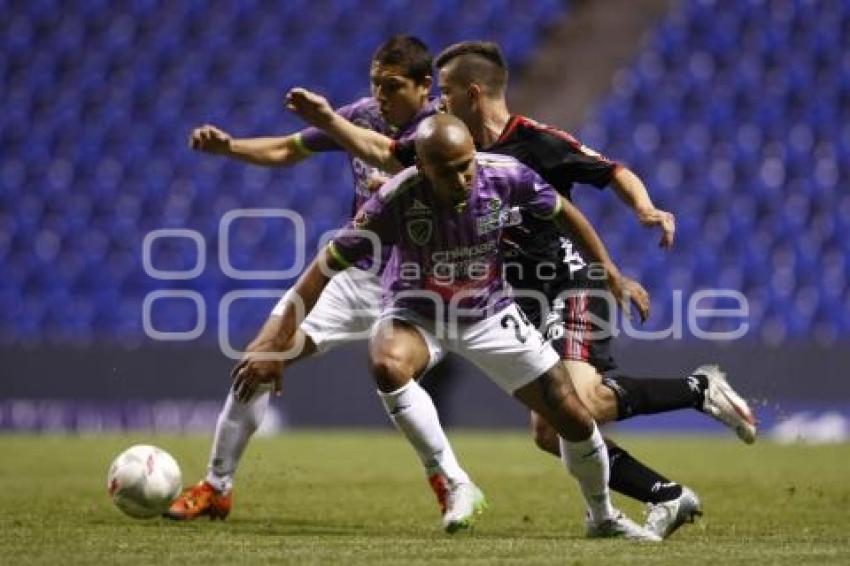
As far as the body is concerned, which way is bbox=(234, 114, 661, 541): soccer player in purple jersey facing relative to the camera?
toward the camera

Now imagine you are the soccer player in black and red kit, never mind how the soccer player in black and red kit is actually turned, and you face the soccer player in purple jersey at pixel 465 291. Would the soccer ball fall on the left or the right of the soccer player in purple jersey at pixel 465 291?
right

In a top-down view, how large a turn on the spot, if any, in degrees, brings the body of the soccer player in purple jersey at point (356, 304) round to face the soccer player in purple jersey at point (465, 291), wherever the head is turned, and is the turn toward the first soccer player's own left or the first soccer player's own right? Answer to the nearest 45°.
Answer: approximately 90° to the first soccer player's own left

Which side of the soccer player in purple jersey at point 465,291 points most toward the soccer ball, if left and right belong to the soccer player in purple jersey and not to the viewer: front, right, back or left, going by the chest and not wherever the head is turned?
right

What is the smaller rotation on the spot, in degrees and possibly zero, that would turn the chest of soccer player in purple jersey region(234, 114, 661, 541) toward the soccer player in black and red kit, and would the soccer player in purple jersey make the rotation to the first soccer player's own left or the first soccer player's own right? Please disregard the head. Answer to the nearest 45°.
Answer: approximately 135° to the first soccer player's own left

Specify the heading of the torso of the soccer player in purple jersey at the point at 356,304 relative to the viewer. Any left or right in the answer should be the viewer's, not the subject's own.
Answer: facing the viewer and to the left of the viewer

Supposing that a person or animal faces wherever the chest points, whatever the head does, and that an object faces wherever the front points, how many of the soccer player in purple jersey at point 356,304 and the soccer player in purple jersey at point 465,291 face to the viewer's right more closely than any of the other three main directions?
0

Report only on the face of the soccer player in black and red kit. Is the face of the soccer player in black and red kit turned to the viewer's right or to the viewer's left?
to the viewer's left
